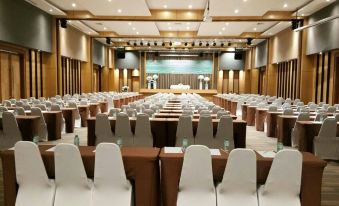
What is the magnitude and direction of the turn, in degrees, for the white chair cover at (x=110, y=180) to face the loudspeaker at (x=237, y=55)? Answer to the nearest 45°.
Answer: approximately 45° to its right

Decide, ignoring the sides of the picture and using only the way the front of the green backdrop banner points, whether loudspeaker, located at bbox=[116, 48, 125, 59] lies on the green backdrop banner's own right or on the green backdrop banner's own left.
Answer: on the green backdrop banner's own right

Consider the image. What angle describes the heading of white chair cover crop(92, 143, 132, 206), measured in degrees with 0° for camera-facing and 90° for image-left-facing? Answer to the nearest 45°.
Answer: approximately 180°

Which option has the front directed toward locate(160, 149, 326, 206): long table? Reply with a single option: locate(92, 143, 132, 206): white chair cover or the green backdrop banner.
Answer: the green backdrop banner

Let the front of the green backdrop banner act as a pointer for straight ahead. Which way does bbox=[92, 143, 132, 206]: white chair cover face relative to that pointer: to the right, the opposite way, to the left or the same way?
the opposite way

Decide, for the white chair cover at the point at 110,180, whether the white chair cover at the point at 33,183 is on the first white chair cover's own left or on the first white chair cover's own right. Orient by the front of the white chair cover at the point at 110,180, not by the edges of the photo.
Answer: on the first white chair cover's own left

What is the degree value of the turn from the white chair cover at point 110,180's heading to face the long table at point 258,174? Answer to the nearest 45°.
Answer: approximately 90° to its right

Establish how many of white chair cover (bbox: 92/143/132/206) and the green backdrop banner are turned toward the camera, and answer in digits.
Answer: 1

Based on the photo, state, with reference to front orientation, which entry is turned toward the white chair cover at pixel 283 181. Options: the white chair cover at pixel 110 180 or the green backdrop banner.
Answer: the green backdrop banner

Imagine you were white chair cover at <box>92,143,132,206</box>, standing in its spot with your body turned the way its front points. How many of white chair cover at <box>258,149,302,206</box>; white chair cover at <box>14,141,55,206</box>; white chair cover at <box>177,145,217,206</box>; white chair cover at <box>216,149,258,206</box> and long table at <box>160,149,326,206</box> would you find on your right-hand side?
4

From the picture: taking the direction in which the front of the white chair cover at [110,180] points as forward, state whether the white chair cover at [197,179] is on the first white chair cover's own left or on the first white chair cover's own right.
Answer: on the first white chair cover's own right
